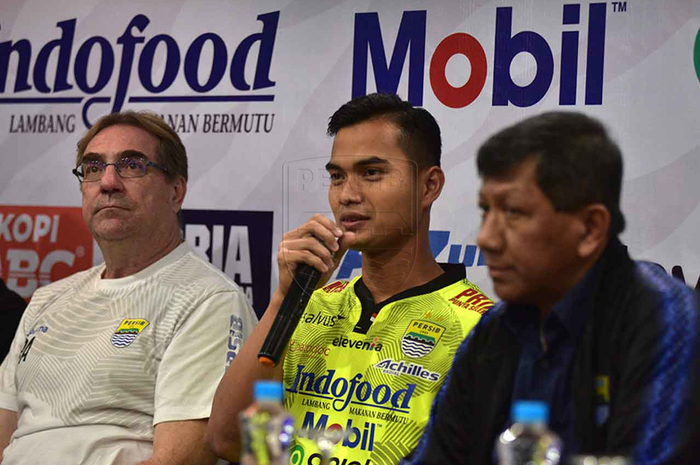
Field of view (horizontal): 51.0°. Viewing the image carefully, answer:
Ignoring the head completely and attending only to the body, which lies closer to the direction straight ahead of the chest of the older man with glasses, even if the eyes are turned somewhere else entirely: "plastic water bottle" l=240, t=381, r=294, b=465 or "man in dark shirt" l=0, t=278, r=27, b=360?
the plastic water bottle

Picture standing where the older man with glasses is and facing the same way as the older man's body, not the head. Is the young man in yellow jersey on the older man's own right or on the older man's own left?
on the older man's own left

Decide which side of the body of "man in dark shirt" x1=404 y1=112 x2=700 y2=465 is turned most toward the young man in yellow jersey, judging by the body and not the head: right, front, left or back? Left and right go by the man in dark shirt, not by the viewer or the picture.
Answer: right

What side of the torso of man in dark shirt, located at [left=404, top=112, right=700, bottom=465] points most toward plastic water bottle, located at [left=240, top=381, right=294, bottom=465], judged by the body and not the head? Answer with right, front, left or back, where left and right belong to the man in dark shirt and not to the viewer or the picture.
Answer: front

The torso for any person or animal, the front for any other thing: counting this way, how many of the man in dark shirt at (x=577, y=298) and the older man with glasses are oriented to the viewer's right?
0

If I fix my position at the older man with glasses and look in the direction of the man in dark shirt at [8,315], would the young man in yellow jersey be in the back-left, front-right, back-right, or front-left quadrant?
back-right

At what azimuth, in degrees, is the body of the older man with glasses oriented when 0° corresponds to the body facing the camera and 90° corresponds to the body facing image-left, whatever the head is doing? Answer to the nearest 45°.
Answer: approximately 45°

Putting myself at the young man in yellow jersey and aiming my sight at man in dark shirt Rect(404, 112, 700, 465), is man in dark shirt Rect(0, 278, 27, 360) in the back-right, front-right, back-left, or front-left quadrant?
back-right

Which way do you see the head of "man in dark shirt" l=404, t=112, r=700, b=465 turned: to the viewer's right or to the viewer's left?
to the viewer's left

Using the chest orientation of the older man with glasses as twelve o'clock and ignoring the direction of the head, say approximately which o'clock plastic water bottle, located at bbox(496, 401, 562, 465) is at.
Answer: The plastic water bottle is roughly at 10 o'clock from the older man with glasses.

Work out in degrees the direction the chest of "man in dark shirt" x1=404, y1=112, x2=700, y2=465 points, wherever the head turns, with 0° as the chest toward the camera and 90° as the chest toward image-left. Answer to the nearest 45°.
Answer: approximately 45°

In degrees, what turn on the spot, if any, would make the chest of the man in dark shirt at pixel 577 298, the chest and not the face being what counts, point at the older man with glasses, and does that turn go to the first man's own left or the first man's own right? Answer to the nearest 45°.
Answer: approximately 90° to the first man's own right

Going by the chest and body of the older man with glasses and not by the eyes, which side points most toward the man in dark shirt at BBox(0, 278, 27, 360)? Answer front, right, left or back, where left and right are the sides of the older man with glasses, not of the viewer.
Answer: right
